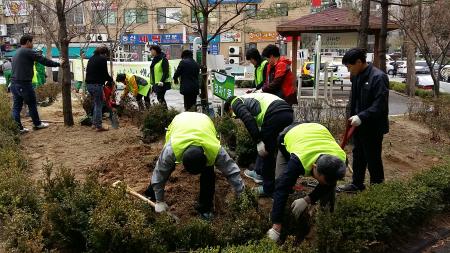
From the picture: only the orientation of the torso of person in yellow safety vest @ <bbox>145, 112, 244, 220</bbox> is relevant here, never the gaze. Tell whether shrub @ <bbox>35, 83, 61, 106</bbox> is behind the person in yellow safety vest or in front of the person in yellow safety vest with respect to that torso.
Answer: behind

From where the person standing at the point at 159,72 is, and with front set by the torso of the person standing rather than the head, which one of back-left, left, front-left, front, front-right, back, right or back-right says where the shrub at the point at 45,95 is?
right

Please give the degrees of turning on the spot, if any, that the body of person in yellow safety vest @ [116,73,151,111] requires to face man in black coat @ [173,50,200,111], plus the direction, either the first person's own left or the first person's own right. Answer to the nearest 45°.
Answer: approximately 135° to the first person's own left

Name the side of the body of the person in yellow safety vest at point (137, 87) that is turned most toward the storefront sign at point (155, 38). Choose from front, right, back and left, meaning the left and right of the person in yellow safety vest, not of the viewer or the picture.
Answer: right

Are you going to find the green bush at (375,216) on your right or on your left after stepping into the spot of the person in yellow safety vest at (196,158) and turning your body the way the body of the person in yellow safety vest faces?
on your left

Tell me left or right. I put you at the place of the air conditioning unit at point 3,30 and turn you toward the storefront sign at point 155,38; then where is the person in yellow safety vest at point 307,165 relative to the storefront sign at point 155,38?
right

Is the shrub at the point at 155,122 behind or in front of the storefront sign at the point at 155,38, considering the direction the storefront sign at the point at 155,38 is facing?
in front

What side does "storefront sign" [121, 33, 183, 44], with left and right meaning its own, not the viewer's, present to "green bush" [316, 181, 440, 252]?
front

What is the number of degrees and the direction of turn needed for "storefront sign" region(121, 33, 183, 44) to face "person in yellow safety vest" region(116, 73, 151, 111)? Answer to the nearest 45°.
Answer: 0° — it already faces them
